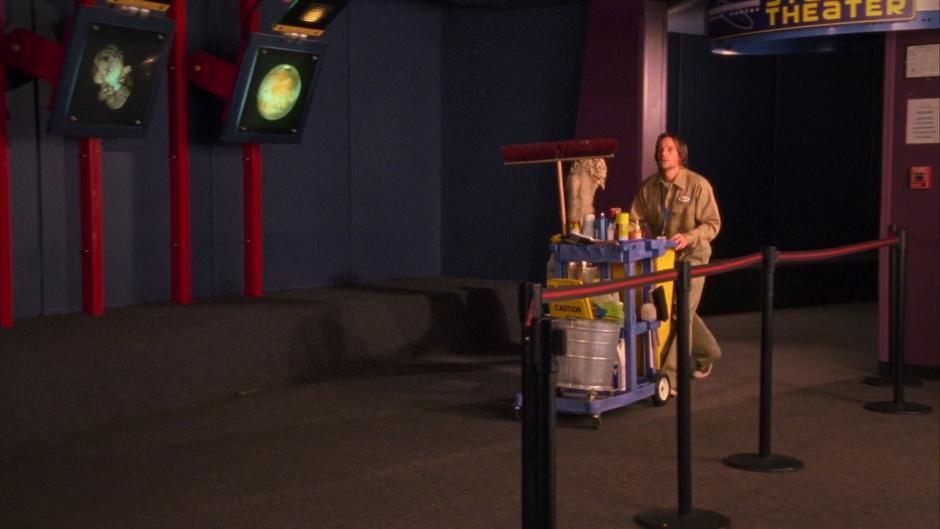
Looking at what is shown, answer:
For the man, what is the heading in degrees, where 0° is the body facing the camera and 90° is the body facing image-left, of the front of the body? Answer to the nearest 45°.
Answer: approximately 45°

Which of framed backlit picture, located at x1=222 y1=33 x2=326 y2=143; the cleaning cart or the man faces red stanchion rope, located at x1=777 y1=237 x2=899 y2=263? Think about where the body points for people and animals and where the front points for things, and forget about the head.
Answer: the framed backlit picture

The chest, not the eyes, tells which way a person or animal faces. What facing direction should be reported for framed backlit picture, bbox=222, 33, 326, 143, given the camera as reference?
facing the viewer and to the right of the viewer

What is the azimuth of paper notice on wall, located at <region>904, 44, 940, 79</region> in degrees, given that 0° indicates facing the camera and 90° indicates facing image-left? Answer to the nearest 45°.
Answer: approximately 0°

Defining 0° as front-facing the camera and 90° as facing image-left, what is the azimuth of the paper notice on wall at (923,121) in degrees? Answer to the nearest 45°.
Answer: approximately 0°

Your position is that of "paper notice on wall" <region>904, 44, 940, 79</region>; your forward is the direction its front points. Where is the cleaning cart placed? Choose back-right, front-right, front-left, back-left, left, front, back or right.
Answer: front-right

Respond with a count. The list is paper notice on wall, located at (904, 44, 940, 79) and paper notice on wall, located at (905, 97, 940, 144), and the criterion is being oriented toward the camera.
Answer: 2

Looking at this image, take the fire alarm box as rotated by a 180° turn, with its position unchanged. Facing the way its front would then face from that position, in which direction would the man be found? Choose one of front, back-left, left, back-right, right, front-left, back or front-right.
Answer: back-left

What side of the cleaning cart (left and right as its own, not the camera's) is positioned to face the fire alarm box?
back

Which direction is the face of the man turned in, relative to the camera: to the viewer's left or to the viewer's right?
to the viewer's left

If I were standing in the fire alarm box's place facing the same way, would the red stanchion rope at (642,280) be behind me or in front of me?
in front
